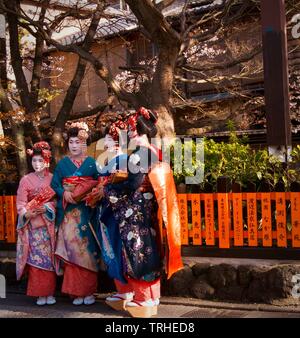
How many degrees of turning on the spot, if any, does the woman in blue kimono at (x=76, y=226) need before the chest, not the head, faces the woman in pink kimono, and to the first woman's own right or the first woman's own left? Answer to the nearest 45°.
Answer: approximately 135° to the first woman's own right

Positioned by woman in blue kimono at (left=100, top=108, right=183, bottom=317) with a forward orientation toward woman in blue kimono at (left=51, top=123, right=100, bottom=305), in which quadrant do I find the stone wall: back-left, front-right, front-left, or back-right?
back-right

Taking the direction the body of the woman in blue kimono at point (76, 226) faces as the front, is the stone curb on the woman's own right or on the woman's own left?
on the woman's own left

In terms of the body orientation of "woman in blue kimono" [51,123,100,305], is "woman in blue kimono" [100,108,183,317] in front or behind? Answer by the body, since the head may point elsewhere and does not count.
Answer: in front

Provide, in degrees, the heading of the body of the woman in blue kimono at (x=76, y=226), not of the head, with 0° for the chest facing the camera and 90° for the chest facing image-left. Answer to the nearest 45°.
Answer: approximately 0°

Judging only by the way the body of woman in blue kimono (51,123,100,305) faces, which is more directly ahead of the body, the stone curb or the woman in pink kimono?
the stone curb

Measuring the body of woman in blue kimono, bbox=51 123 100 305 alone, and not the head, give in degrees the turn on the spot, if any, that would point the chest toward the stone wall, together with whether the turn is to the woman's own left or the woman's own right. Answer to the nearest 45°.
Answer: approximately 90° to the woman's own left
